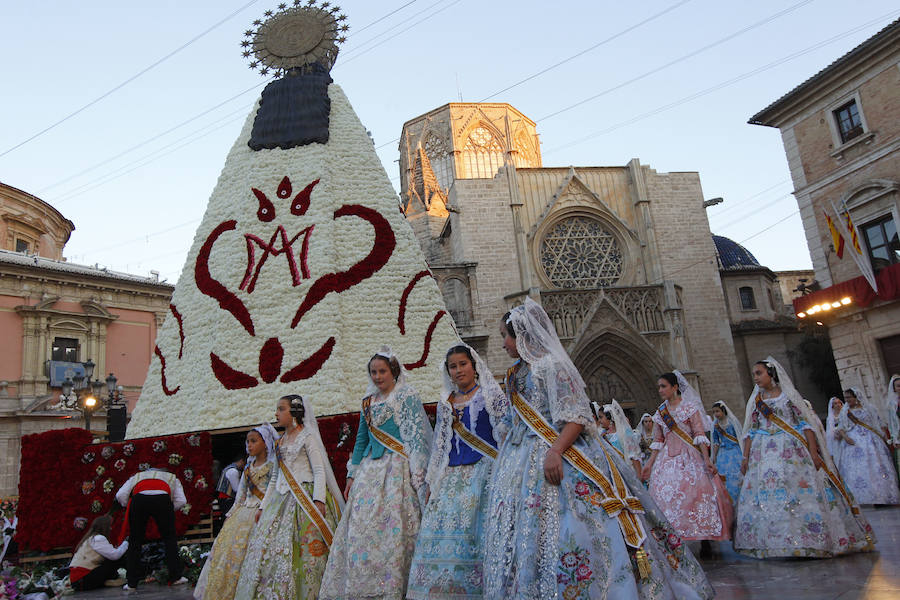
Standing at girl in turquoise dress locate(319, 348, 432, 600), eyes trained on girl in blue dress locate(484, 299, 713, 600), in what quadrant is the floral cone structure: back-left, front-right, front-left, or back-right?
back-left

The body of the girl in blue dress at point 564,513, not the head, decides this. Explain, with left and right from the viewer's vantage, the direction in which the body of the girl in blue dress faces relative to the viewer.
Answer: facing to the left of the viewer

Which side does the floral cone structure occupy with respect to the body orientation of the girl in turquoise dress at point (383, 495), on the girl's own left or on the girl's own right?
on the girl's own right

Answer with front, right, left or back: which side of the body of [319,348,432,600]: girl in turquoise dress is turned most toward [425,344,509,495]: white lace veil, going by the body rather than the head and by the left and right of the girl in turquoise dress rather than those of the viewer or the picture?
left

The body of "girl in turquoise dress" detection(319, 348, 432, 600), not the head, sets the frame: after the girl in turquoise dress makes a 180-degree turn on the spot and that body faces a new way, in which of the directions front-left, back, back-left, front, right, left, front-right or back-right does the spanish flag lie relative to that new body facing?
front

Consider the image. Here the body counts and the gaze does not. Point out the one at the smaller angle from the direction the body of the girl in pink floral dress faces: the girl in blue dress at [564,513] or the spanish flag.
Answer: the girl in blue dress

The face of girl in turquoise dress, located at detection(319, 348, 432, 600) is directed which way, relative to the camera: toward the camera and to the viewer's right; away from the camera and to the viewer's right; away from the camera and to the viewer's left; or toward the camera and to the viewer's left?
toward the camera and to the viewer's left

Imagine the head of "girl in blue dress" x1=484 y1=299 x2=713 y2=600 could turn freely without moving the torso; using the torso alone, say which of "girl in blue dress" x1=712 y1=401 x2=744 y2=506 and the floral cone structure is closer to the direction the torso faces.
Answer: the floral cone structure

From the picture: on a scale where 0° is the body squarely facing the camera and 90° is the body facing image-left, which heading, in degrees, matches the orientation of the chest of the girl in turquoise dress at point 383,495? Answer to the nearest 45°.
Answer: approximately 45°

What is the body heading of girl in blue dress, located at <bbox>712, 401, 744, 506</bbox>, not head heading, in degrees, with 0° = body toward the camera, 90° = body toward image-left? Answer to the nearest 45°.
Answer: approximately 45°

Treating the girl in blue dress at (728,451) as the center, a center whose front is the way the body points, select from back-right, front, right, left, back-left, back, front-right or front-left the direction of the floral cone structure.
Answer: front-right
